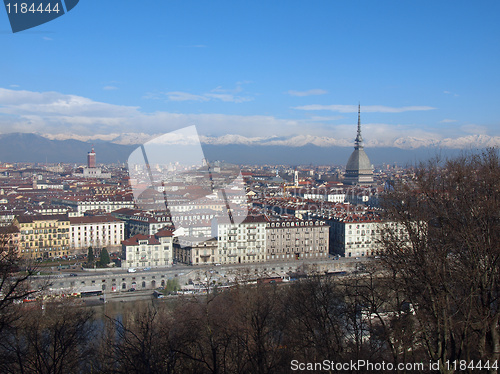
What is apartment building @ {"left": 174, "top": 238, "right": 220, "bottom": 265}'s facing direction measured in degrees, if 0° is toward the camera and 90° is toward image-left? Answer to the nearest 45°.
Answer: approximately 0°

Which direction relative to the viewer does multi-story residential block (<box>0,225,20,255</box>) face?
toward the camera

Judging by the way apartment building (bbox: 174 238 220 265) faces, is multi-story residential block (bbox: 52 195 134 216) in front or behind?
behind

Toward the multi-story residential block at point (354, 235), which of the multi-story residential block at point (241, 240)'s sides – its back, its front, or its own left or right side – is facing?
left

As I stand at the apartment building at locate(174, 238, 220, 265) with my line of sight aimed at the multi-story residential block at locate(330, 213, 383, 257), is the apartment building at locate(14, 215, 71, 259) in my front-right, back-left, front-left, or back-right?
back-left

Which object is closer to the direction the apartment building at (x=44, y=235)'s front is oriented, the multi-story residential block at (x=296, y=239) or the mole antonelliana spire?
the multi-story residential block

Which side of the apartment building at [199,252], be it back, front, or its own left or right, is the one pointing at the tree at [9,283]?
front

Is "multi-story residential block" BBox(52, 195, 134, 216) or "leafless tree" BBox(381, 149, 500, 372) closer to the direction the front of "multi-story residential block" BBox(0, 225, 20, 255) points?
the leafless tree
